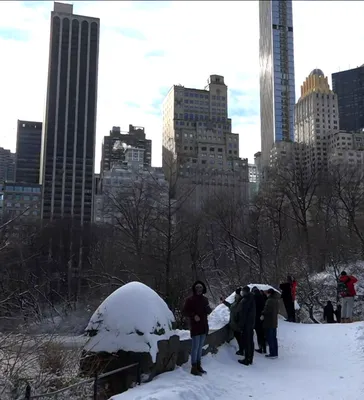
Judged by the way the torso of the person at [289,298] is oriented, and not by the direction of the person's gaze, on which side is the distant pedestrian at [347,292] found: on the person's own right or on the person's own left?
on the person's own right

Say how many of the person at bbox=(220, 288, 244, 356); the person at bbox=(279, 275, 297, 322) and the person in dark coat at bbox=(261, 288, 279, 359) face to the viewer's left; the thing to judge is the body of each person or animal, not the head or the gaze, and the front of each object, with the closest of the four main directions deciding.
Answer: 2

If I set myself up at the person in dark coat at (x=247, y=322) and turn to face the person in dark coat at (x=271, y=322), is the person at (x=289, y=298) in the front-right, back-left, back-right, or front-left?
front-left

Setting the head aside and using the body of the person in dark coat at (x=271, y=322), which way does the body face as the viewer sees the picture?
to the viewer's left

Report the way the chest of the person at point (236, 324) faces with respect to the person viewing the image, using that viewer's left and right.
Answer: facing to the left of the viewer

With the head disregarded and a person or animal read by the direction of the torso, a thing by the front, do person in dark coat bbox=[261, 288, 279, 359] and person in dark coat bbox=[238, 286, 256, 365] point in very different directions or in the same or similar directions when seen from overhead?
same or similar directions

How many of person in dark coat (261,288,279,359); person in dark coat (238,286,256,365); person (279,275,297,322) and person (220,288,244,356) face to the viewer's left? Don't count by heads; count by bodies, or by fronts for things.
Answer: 3

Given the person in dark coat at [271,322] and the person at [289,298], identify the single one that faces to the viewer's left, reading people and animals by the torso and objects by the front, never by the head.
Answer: the person in dark coat

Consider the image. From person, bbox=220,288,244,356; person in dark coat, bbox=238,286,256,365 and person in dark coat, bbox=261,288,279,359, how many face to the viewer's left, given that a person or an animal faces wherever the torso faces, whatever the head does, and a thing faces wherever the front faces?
3

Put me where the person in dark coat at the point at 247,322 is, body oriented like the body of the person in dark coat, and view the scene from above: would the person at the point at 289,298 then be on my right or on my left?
on my right

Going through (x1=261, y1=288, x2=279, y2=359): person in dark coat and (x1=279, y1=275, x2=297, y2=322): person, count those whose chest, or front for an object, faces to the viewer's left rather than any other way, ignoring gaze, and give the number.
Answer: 1

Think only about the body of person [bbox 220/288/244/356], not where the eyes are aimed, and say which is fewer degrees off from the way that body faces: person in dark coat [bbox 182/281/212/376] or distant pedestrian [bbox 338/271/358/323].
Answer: the person in dark coat

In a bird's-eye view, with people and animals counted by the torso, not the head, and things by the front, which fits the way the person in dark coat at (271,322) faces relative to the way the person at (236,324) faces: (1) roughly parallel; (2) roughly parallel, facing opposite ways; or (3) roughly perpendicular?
roughly parallel

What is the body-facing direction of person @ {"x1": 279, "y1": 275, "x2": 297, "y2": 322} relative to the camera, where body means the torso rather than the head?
away from the camera

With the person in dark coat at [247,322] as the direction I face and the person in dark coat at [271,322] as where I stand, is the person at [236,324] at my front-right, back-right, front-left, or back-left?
front-right

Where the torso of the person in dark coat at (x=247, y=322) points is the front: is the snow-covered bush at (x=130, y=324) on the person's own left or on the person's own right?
on the person's own left

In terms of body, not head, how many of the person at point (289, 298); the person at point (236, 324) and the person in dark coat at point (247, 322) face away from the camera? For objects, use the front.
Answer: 1
